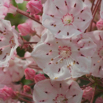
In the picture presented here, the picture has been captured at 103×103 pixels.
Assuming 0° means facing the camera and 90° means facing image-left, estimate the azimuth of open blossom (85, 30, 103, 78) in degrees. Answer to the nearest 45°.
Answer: approximately 0°

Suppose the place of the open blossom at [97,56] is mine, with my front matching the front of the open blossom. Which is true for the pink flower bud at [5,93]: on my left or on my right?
on my right

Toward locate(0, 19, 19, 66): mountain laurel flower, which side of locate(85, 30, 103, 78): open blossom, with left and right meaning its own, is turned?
right

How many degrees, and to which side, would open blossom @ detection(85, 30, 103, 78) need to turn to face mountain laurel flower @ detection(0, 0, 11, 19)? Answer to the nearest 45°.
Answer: approximately 90° to its right
